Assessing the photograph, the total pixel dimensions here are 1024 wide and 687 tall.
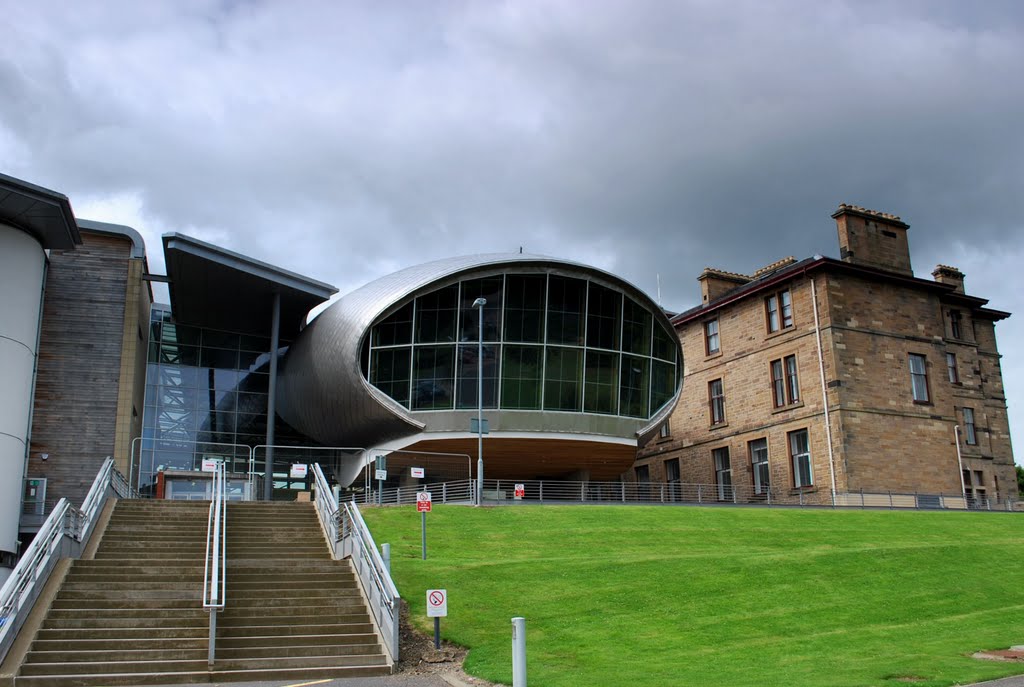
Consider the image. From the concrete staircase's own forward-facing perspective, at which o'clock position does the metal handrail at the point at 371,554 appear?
The metal handrail is roughly at 9 o'clock from the concrete staircase.

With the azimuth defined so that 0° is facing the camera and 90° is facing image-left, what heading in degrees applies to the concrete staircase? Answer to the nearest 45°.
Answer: approximately 0°

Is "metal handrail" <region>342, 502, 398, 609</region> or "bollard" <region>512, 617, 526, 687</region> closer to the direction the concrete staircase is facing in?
the bollard

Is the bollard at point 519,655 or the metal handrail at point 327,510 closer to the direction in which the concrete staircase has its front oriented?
the bollard

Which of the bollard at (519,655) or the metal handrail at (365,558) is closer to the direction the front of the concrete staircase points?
the bollard

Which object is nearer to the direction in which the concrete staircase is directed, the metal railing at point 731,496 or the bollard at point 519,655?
the bollard

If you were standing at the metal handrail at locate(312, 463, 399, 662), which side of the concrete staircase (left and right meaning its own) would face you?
left

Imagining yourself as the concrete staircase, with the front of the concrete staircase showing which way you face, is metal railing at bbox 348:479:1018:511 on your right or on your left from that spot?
on your left

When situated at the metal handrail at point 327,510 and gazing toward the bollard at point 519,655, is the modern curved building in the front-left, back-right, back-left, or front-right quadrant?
back-left

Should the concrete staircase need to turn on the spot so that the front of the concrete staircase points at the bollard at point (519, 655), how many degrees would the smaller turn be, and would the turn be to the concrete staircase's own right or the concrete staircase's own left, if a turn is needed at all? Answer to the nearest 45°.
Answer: approximately 45° to the concrete staircase's own left

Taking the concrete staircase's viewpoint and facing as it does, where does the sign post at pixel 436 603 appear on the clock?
The sign post is roughly at 10 o'clock from the concrete staircase.
